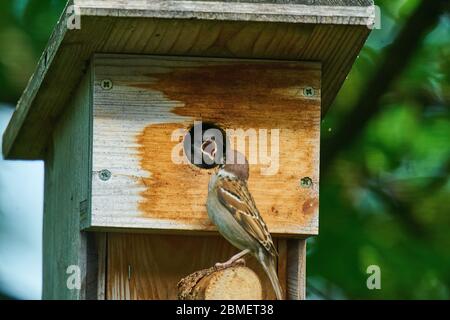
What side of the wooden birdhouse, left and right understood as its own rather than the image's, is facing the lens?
front
